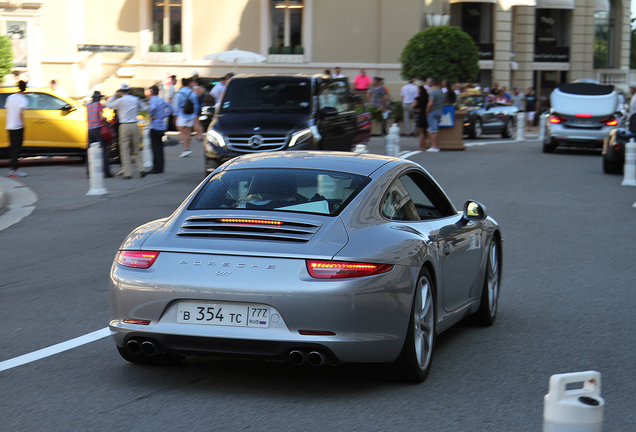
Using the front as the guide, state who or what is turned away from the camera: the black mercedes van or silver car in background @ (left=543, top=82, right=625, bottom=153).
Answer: the silver car in background

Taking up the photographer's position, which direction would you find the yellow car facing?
facing to the right of the viewer

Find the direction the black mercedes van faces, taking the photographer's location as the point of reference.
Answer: facing the viewer and to the left of the viewer

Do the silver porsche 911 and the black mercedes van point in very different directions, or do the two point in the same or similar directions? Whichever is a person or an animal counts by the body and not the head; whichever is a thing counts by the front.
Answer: very different directions

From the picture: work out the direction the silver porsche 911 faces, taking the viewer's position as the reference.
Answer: facing away from the viewer and to the right of the viewer

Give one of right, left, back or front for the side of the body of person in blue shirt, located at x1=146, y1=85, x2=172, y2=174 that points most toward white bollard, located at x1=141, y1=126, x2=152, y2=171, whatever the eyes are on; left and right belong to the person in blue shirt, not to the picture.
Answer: front

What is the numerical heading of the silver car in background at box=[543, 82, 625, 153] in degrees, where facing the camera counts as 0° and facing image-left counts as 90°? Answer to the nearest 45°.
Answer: approximately 180°

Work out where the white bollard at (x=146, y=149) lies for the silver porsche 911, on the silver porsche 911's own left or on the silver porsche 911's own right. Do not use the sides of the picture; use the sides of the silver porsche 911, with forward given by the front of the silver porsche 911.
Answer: on the silver porsche 911's own left
